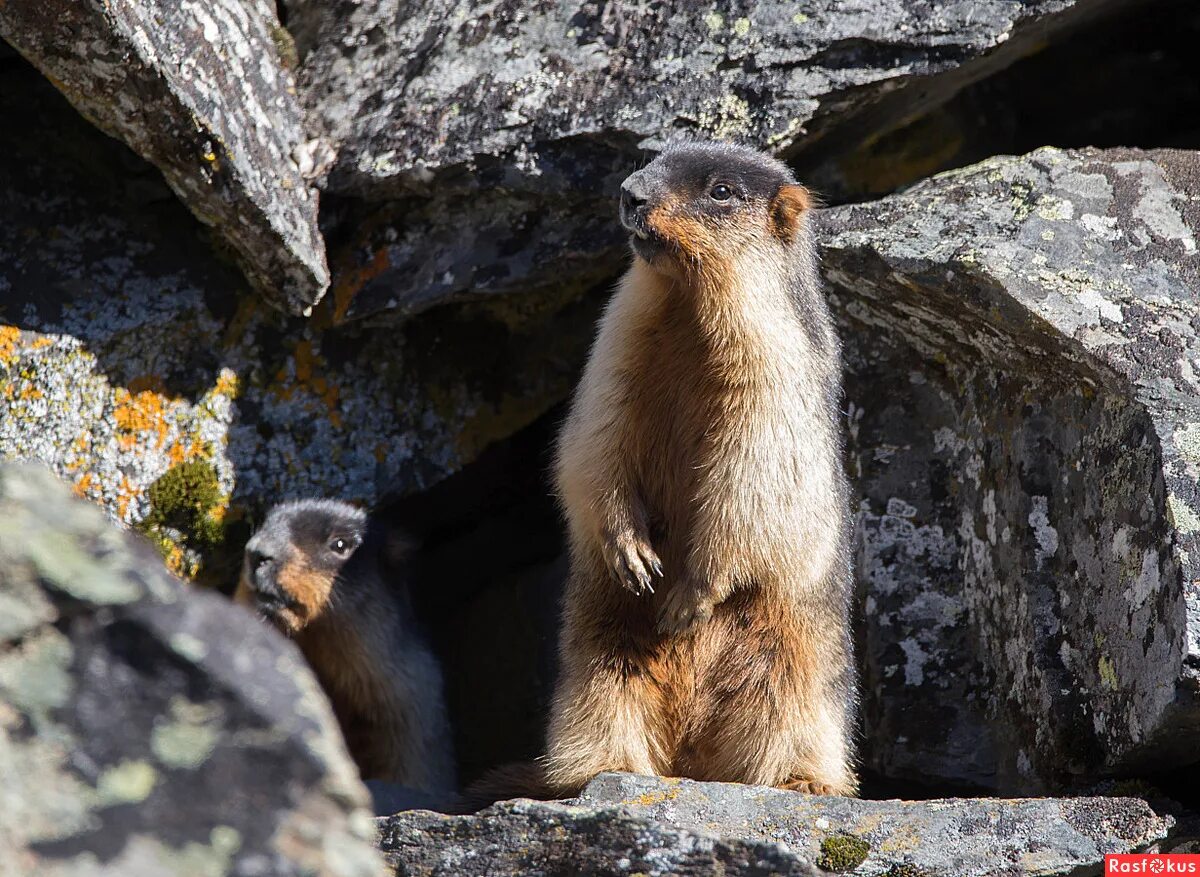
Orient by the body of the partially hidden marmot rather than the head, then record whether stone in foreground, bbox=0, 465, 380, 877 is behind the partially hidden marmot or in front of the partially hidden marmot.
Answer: in front

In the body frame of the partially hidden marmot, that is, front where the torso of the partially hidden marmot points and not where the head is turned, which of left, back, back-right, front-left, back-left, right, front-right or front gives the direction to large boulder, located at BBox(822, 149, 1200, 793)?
left

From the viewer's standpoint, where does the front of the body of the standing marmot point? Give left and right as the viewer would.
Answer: facing the viewer and to the left of the viewer

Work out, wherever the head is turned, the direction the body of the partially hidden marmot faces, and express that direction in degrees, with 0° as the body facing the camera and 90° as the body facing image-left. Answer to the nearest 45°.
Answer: approximately 45°

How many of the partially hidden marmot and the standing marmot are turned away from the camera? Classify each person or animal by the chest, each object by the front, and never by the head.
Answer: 0

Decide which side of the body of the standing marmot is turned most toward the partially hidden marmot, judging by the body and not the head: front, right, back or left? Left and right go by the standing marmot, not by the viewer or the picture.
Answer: right
